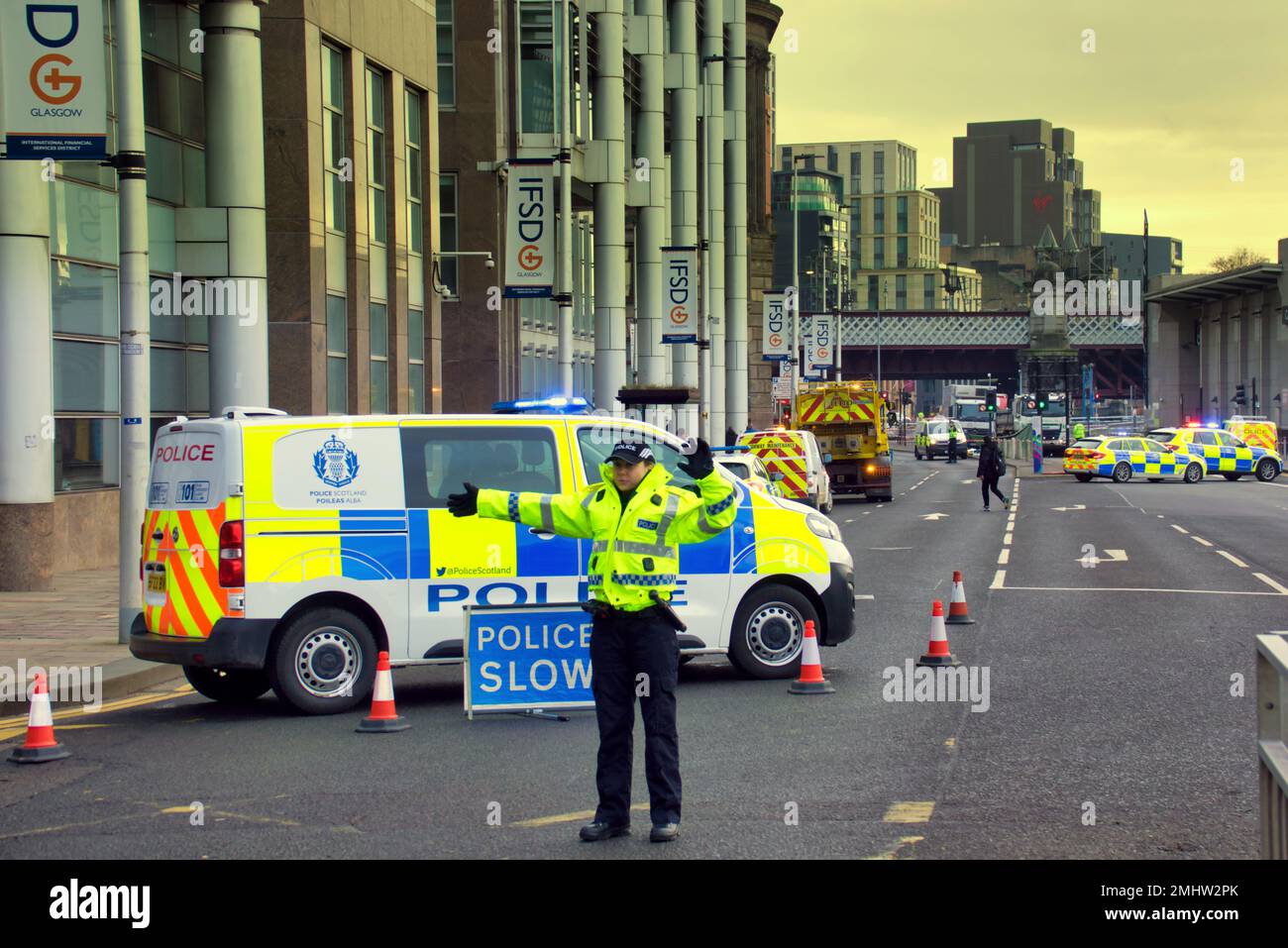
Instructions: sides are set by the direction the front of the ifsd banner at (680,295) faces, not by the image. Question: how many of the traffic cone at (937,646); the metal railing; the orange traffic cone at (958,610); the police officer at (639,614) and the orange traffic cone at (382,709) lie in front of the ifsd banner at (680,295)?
5

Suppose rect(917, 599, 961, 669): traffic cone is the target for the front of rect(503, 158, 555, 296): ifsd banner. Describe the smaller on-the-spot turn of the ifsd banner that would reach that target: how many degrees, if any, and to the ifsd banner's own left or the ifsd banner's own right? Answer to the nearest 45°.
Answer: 0° — it already faces it

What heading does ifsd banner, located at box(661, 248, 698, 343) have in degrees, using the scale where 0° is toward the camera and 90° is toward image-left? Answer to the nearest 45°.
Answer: approximately 0°

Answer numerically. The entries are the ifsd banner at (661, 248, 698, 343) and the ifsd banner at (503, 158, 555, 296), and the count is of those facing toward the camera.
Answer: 2

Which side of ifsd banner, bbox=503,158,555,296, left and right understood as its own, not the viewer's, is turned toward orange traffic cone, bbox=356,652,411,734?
front

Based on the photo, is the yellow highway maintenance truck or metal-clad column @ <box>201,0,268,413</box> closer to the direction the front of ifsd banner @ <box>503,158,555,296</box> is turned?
the metal-clad column

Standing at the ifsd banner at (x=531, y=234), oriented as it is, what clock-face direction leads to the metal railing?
The metal railing is roughly at 12 o'clock from the ifsd banner.
